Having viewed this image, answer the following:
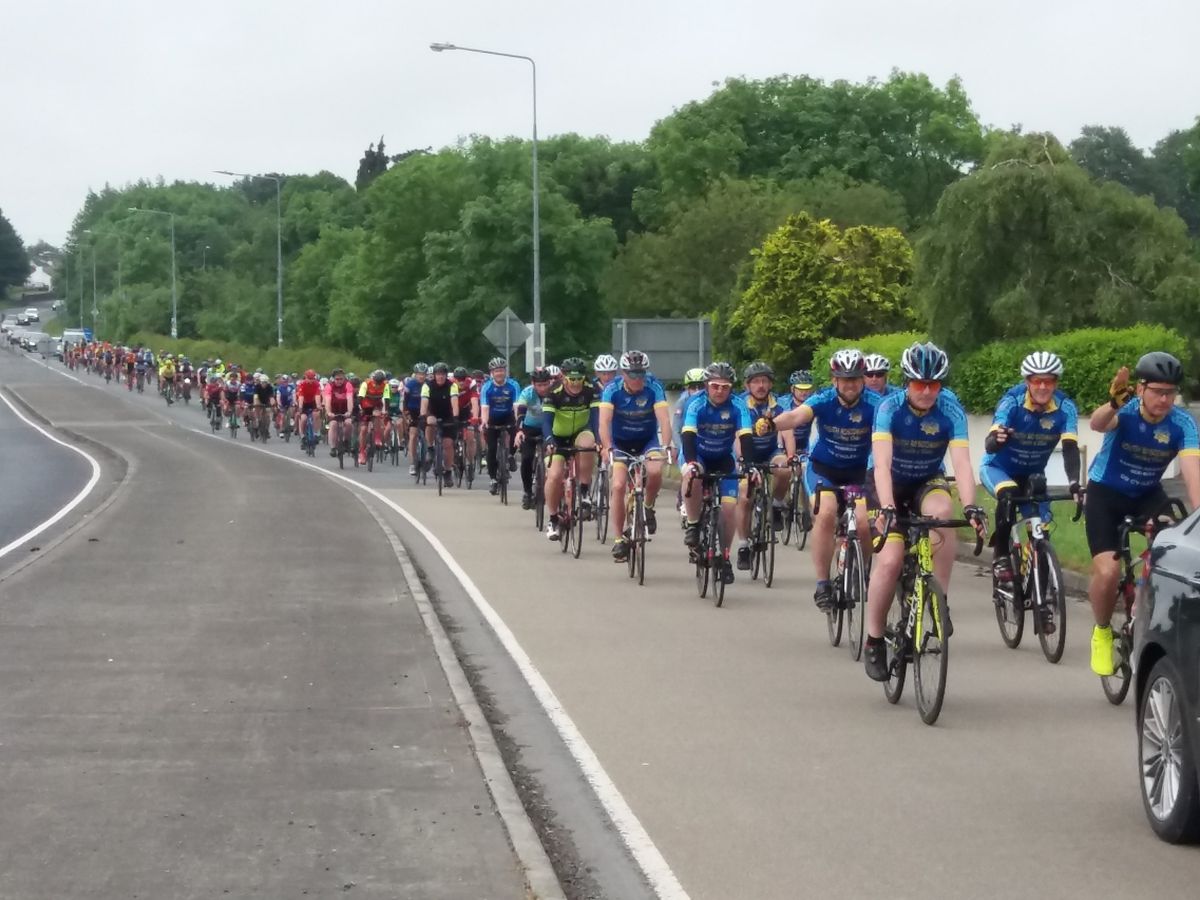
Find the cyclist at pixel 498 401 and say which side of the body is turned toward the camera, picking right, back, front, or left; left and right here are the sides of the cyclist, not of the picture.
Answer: front

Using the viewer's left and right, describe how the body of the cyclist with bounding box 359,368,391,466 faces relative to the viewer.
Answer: facing the viewer

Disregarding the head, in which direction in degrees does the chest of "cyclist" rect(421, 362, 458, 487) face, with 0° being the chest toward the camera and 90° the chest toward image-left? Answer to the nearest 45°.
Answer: approximately 0°

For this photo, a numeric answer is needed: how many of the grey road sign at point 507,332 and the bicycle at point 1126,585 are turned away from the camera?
1

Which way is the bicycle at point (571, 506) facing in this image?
toward the camera

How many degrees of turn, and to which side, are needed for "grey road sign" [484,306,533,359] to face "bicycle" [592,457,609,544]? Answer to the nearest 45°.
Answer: approximately 180°

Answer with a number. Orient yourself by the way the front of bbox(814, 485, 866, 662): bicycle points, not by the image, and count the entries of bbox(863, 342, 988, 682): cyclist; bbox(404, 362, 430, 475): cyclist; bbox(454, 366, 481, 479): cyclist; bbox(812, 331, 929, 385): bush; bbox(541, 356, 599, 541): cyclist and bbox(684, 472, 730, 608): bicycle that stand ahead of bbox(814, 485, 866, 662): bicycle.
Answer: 1

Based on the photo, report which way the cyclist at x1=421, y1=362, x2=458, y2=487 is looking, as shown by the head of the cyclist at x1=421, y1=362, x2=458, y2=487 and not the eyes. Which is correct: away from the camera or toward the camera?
toward the camera

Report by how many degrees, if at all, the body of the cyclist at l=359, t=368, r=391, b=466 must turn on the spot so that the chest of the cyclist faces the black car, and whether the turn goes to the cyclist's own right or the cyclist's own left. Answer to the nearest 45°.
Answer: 0° — they already face it

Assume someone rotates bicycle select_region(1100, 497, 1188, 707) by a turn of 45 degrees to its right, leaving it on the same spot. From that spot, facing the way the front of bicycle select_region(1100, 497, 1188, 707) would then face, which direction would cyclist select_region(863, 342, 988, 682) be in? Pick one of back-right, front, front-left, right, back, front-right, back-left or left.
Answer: front-right

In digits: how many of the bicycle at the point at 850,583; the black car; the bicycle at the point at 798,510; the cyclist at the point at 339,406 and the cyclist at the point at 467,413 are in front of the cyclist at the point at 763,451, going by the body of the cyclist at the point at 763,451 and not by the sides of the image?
2

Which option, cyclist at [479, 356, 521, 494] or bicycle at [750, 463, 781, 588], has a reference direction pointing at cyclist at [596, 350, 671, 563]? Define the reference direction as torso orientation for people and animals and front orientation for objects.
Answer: cyclist at [479, 356, 521, 494]

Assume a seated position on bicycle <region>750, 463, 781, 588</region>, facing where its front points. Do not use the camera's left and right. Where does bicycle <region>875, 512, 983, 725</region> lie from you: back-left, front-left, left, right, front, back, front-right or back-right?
front

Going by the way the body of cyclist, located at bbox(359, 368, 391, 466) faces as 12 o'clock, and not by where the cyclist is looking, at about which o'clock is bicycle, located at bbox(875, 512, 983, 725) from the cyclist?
The bicycle is roughly at 12 o'clock from the cyclist.

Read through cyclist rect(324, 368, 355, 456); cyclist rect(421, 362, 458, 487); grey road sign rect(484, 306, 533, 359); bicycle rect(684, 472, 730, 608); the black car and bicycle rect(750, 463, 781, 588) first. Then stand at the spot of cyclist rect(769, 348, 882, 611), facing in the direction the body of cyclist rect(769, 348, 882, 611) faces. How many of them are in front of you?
1

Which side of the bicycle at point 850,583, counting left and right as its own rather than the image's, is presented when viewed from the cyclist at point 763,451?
back

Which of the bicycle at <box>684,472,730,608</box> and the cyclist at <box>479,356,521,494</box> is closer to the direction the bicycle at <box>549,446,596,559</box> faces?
the bicycle

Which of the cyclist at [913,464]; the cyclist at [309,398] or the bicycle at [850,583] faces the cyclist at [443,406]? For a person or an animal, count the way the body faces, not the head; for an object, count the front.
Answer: the cyclist at [309,398]
